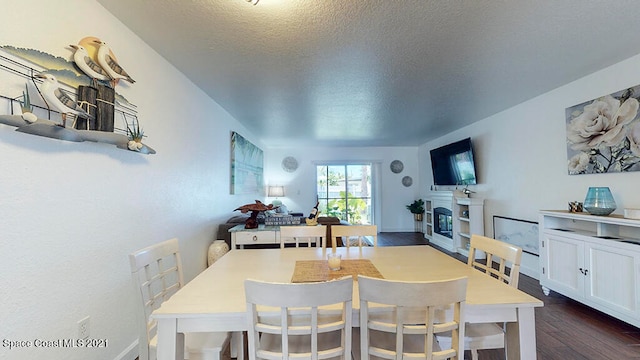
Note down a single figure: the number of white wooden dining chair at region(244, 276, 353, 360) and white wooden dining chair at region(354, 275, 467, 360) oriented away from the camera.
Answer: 2

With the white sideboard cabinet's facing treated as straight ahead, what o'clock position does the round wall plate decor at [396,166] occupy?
The round wall plate decor is roughly at 3 o'clock from the white sideboard cabinet.

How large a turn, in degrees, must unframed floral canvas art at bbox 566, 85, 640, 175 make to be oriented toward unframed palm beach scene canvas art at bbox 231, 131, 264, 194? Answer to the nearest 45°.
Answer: approximately 45° to its right

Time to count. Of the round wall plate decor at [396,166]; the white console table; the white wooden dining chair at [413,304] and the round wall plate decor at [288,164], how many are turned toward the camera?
3

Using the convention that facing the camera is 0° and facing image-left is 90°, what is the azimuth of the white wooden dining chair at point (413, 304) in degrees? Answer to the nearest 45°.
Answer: approximately 180°

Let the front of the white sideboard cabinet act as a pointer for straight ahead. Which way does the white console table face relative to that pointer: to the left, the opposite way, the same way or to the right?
to the left

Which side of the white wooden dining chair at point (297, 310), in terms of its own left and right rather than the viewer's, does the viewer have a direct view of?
back

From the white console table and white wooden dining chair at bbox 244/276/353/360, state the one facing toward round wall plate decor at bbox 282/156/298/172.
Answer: the white wooden dining chair

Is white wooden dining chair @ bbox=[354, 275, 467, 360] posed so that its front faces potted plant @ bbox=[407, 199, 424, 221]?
yes

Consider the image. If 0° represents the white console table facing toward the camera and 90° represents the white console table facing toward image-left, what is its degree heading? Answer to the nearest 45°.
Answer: approximately 0°
